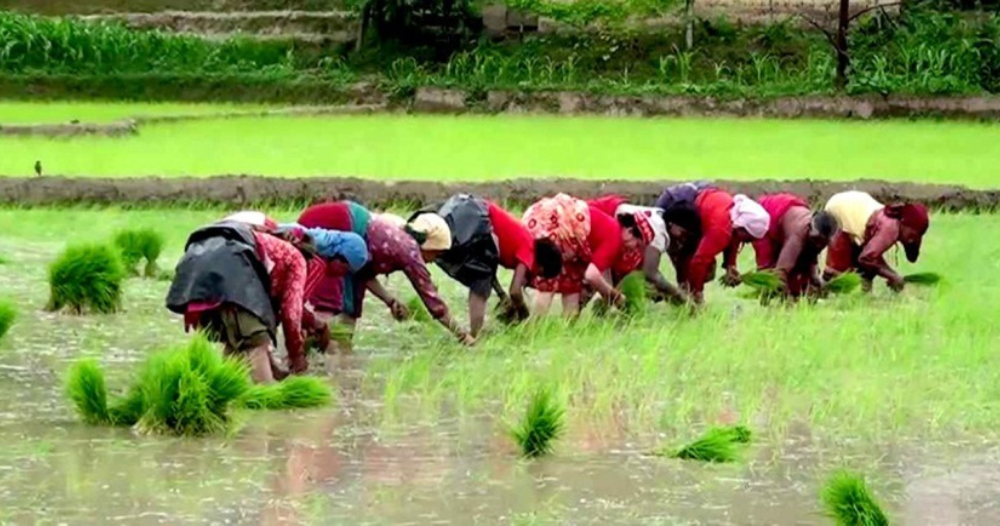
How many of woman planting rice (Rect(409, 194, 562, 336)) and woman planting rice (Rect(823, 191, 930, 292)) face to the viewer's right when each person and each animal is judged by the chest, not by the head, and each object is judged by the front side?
2

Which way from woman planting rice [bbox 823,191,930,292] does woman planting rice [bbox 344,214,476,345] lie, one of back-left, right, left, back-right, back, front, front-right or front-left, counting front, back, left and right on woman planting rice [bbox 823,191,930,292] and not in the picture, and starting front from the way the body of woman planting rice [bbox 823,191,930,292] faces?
back-right

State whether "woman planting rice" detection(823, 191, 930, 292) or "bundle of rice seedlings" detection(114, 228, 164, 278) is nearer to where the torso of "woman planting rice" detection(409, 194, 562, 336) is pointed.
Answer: the woman planting rice

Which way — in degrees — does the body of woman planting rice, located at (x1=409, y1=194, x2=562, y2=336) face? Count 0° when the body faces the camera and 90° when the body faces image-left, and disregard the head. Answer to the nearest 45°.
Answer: approximately 270°

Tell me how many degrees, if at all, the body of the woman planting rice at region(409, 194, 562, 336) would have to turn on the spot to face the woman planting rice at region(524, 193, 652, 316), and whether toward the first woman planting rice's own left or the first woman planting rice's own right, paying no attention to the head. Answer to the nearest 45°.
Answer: approximately 45° to the first woman planting rice's own left

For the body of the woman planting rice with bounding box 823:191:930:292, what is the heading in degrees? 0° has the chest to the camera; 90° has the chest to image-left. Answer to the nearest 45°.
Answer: approximately 270°

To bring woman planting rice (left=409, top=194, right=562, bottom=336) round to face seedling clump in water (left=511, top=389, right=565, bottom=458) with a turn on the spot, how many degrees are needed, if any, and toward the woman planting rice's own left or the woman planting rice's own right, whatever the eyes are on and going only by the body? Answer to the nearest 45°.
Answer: approximately 90° to the woman planting rice's own right

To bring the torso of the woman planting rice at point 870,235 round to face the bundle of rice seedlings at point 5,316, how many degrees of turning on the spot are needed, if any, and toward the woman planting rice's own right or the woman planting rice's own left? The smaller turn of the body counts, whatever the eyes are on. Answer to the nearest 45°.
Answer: approximately 135° to the woman planting rice's own right

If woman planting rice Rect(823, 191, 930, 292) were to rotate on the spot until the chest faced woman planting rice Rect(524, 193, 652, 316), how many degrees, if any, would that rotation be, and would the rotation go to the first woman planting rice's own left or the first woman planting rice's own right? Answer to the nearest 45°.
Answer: approximately 135° to the first woman planting rice's own right
